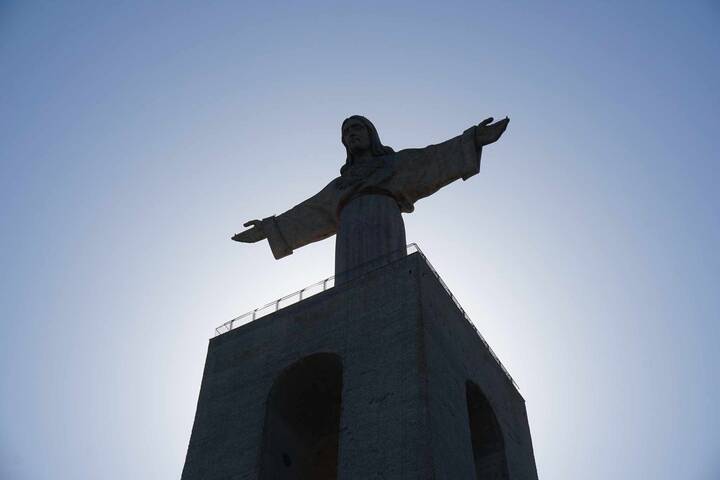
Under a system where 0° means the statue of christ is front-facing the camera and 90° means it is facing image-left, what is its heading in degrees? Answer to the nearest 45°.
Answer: approximately 45°
